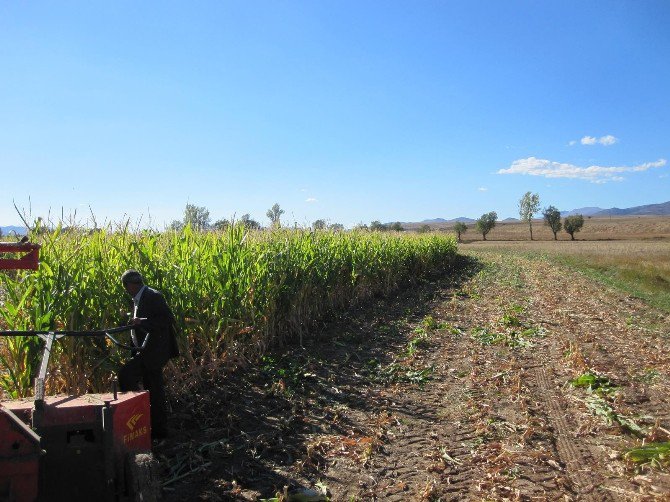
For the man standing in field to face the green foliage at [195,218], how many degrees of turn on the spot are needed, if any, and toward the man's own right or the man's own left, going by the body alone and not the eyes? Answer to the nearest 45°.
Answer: approximately 90° to the man's own right

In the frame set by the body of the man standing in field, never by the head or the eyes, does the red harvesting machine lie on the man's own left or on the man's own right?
on the man's own left

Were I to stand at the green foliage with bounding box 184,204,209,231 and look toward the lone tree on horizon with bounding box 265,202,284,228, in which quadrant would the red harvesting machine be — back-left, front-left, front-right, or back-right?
back-right

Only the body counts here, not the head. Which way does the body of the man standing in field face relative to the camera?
to the viewer's left

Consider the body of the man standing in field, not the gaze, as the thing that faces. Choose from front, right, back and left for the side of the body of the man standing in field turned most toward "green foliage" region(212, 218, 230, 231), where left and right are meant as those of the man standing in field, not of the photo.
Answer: right

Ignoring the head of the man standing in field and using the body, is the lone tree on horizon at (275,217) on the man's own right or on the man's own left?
on the man's own right
